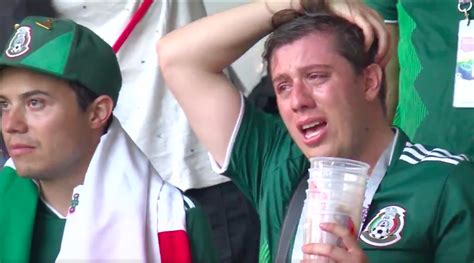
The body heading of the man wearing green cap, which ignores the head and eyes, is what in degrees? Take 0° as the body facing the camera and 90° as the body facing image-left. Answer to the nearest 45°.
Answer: approximately 45°

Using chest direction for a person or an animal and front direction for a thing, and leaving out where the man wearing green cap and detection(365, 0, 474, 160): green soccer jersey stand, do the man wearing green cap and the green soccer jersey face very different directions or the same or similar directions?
same or similar directions

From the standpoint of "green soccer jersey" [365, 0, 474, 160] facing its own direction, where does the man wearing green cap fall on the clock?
The man wearing green cap is roughly at 2 o'clock from the green soccer jersey.

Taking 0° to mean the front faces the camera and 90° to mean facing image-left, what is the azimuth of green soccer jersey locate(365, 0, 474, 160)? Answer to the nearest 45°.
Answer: approximately 0°

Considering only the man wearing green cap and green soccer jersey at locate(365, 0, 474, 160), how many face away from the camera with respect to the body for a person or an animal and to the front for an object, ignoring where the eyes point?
0

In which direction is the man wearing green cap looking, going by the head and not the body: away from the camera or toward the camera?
toward the camera

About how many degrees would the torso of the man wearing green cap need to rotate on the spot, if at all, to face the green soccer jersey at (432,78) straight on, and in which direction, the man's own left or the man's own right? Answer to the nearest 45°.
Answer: approximately 135° to the man's own left

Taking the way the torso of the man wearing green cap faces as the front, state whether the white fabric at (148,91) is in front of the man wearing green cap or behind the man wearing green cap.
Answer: behind
